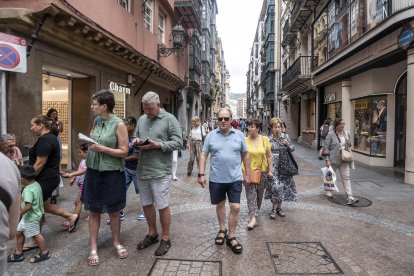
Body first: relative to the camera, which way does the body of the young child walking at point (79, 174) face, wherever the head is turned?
to the viewer's left

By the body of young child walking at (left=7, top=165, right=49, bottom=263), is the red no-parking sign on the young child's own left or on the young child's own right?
on the young child's own right

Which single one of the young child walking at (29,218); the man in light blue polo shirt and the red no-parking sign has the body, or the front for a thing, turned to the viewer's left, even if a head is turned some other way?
the young child walking

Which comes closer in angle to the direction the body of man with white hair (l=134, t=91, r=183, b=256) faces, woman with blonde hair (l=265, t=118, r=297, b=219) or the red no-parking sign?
the red no-parking sign

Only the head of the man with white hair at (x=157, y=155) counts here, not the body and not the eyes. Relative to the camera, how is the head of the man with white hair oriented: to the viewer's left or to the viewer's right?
to the viewer's left

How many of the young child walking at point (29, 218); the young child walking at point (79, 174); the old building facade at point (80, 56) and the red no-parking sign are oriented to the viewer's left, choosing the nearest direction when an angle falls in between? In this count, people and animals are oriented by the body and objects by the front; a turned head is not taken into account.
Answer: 2

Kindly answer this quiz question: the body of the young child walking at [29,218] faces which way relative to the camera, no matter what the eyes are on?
to the viewer's left

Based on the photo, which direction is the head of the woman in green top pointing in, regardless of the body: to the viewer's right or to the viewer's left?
to the viewer's left

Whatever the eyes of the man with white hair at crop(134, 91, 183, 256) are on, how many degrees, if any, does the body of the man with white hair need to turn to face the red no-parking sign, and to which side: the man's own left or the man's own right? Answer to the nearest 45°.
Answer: approximately 90° to the man's own right

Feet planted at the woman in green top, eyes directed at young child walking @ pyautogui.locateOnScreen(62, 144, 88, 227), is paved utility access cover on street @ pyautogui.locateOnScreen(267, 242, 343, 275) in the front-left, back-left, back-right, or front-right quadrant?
back-right
